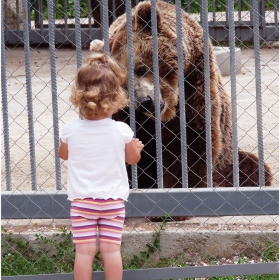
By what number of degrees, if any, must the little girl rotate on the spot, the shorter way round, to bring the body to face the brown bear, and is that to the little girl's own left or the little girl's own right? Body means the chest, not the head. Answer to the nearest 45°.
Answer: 0° — they already face it

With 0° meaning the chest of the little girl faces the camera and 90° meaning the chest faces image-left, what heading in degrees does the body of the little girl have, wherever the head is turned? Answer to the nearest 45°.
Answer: approximately 180°
